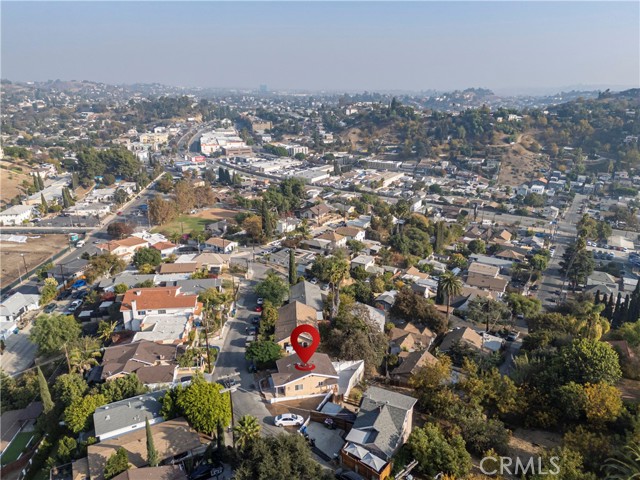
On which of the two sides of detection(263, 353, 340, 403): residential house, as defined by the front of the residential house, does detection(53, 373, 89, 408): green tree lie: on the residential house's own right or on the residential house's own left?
on the residential house's own right

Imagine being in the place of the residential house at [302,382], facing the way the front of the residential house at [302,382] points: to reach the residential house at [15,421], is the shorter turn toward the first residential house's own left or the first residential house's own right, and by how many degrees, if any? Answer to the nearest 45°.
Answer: approximately 90° to the first residential house's own right

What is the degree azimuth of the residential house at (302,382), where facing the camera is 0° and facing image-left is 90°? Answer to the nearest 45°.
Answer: approximately 0°

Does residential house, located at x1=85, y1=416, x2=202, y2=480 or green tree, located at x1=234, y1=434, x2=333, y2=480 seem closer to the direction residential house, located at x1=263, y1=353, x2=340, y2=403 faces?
the green tree

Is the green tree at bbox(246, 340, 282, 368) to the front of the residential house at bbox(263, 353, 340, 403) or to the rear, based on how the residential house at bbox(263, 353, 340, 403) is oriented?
to the rear

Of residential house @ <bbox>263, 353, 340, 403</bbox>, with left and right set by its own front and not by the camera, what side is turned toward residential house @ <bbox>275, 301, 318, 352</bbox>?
back

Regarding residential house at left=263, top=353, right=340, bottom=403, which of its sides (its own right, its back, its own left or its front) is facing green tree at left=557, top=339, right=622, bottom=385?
left

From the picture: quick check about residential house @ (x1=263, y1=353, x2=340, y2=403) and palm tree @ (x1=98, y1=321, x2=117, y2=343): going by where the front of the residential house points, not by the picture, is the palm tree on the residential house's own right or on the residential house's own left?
on the residential house's own right

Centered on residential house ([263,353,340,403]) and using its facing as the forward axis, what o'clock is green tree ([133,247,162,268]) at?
The green tree is roughly at 5 o'clock from the residential house.

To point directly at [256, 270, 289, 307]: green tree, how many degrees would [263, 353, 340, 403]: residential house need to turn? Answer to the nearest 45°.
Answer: approximately 180°
